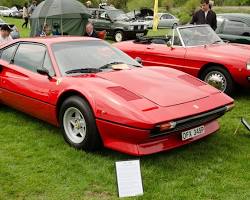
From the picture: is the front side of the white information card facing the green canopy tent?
no

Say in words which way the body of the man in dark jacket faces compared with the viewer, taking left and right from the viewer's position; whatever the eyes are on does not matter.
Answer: facing the viewer

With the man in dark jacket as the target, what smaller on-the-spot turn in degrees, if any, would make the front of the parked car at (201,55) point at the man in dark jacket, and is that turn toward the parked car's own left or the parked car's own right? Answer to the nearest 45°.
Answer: approximately 135° to the parked car's own left

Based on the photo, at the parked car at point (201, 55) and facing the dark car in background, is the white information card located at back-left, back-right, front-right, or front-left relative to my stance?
back-left

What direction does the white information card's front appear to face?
toward the camera

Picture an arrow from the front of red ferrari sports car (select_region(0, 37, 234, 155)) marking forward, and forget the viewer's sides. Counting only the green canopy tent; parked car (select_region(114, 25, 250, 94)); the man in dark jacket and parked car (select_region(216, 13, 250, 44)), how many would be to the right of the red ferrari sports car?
0

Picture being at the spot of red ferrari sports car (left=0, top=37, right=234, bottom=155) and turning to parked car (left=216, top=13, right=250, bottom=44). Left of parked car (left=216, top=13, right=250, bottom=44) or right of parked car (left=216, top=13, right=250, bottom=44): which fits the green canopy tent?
left

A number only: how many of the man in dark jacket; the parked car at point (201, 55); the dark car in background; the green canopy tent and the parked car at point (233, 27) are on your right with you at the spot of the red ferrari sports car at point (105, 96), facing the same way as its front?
0

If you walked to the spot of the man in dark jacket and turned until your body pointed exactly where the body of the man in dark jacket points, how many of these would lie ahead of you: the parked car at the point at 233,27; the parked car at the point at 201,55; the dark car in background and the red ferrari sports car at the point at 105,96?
2

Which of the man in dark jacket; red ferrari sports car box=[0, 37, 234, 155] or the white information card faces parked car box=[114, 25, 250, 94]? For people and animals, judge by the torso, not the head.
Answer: the man in dark jacket

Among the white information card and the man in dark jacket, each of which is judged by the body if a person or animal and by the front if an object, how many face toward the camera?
2

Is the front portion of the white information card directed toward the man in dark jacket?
no

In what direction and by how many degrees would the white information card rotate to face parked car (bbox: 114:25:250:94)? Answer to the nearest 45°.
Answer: approximately 180°

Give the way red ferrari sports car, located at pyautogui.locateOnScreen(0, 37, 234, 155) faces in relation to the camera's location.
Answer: facing the viewer and to the right of the viewer
